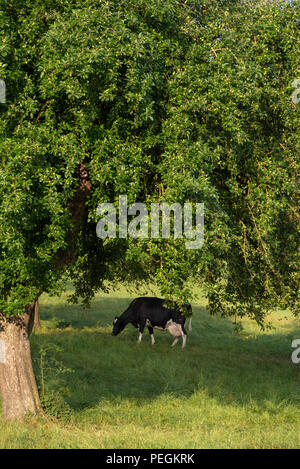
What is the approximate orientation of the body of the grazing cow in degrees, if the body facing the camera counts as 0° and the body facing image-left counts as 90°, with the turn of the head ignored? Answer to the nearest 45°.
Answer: approximately 90°
